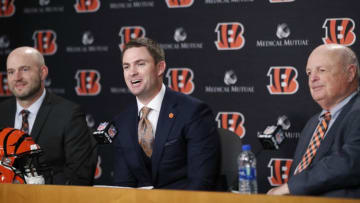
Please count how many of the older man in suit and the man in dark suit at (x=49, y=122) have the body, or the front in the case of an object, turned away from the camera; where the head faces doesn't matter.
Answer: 0

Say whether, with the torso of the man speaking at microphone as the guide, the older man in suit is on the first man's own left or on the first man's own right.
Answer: on the first man's own left

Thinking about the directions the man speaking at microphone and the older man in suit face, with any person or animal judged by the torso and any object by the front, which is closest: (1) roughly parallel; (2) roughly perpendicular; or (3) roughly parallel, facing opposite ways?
roughly parallel

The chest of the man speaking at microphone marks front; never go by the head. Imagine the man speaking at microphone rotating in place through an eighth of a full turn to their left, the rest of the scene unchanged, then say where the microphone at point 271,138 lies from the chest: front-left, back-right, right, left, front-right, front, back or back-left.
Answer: front-left

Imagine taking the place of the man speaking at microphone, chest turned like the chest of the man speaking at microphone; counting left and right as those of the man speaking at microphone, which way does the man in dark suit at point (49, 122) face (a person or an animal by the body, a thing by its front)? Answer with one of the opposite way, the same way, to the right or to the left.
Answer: the same way

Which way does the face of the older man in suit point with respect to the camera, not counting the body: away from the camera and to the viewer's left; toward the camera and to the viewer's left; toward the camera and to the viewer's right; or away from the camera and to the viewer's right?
toward the camera and to the viewer's left

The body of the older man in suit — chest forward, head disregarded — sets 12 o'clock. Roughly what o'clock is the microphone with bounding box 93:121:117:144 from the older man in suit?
The microphone is roughly at 1 o'clock from the older man in suit.

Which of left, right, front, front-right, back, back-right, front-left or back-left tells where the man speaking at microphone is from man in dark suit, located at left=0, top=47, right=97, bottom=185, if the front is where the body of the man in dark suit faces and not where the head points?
left

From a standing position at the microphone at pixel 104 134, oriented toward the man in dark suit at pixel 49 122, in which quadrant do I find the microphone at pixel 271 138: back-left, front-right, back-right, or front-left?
back-right

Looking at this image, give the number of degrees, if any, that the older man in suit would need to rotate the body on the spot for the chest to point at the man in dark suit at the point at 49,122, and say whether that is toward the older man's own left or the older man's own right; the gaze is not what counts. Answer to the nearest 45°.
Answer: approximately 45° to the older man's own right

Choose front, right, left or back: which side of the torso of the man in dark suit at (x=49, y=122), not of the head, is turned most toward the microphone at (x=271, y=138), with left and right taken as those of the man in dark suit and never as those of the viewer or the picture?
left

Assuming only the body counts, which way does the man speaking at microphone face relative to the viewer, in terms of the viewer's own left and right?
facing the viewer and to the left of the viewer
